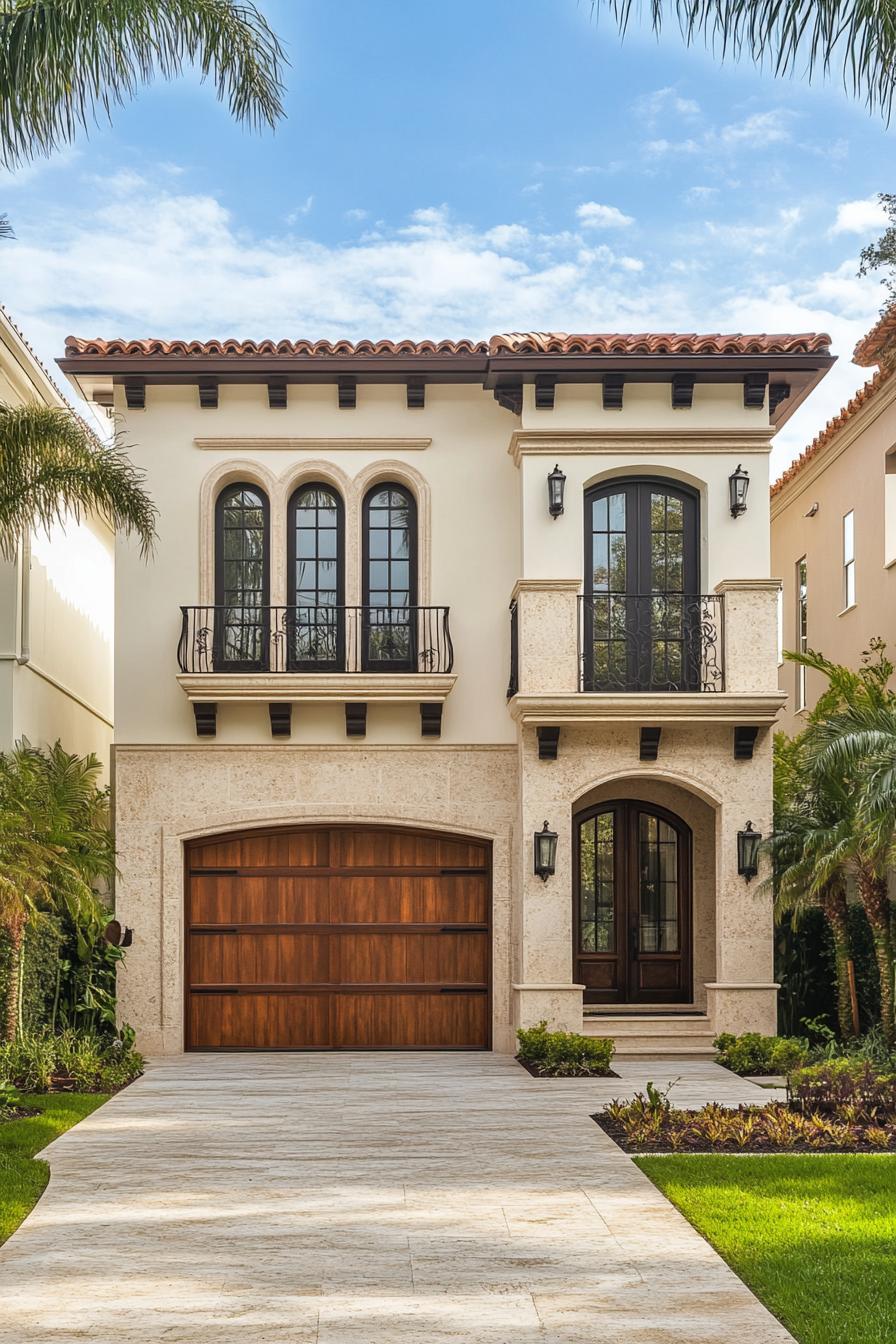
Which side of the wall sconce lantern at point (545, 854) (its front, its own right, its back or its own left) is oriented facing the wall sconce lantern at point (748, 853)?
left

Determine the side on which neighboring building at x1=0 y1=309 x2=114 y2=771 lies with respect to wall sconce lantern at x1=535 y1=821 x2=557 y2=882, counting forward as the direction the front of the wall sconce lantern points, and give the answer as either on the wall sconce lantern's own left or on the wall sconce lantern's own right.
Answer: on the wall sconce lantern's own right

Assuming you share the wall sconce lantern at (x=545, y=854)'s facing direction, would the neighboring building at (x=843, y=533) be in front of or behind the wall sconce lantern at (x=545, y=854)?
behind

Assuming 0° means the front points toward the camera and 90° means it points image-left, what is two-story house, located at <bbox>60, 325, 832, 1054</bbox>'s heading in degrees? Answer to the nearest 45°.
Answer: approximately 0°

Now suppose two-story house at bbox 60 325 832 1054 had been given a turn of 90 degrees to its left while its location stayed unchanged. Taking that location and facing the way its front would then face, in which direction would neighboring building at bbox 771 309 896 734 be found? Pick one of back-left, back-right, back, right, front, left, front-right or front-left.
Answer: front-left

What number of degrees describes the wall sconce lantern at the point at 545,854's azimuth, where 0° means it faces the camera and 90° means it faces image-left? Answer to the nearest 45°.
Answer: approximately 0°

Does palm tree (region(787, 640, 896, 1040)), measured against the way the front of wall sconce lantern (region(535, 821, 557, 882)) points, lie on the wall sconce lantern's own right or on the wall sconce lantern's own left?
on the wall sconce lantern's own left

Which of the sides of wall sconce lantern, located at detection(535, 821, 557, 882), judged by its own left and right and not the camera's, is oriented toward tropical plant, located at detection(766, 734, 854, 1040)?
left
